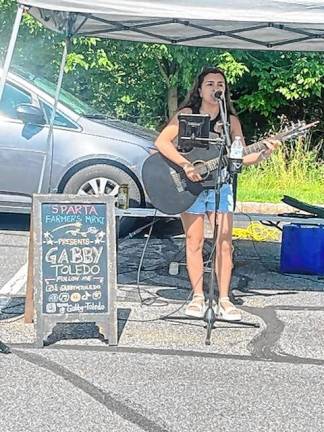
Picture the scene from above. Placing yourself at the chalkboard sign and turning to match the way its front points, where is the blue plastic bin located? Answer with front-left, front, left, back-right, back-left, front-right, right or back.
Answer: back-left

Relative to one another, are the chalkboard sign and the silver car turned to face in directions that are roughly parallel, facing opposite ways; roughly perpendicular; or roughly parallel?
roughly perpendicular

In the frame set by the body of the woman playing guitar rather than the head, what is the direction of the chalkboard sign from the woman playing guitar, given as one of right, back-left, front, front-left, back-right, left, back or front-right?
front-right

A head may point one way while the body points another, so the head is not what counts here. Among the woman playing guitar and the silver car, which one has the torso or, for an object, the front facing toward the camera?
the woman playing guitar

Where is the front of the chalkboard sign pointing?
toward the camera

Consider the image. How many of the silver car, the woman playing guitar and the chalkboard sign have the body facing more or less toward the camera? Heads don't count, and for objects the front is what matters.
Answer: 2

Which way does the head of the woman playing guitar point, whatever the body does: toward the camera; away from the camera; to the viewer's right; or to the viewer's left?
toward the camera

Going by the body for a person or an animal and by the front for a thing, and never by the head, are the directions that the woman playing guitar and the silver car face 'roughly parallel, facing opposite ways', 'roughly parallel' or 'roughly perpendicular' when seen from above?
roughly perpendicular

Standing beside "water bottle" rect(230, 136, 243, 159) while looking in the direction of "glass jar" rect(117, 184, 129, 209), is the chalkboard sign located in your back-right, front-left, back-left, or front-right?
front-left

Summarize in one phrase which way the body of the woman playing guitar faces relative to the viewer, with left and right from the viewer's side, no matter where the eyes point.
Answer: facing the viewer
